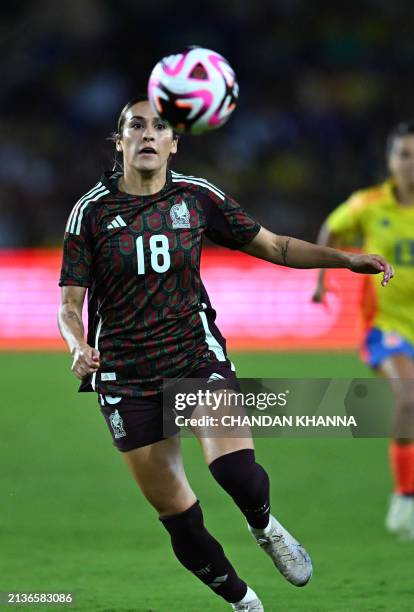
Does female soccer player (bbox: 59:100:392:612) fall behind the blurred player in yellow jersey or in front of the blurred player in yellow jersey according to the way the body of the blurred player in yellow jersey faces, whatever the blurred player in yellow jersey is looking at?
in front

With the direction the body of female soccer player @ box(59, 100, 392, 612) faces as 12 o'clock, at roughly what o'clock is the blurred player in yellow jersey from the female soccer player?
The blurred player in yellow jersey is roughly at 7 o'clock from the female soccer player.

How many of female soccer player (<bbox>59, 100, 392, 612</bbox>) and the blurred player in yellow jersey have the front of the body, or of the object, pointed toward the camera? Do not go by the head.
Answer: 2

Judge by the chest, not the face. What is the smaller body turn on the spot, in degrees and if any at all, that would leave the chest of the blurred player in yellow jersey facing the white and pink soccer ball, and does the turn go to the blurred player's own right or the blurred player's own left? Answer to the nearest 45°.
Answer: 0° — they already face it

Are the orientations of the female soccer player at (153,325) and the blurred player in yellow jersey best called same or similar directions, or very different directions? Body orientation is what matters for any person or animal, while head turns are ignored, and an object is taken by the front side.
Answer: same or similar directions

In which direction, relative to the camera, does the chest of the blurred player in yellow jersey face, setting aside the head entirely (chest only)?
toward the camera

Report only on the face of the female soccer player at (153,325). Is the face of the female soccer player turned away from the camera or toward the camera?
toward the camera

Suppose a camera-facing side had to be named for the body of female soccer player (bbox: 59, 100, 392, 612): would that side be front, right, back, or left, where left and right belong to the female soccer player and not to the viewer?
front
